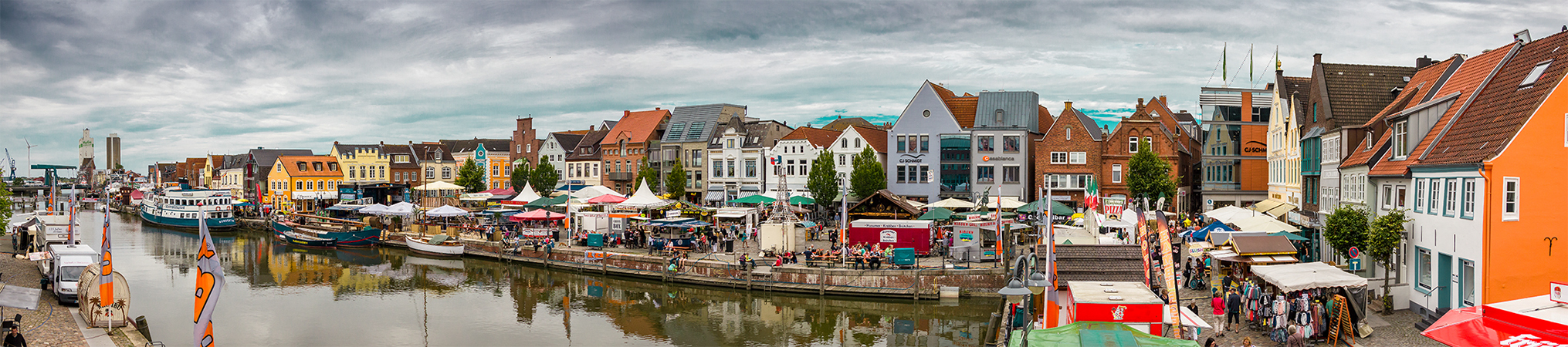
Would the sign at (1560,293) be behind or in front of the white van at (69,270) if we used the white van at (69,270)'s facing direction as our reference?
in front

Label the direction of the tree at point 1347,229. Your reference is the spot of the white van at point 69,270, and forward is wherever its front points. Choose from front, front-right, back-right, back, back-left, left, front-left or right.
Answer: front-left

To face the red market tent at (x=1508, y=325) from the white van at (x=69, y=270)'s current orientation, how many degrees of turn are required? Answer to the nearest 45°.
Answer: approximately 45° to its left

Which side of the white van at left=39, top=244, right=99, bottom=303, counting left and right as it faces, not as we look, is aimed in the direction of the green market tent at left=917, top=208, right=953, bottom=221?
left

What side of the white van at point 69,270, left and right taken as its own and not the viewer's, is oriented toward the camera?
front

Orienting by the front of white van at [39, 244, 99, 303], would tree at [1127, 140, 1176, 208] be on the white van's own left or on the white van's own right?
on the white van's own left

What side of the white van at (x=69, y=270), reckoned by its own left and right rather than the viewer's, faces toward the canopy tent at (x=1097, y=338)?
front

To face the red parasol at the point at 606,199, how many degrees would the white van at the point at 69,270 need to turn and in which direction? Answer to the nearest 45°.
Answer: approximately 90° to its left

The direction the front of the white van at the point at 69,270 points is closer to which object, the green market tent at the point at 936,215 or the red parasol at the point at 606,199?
the green market tent

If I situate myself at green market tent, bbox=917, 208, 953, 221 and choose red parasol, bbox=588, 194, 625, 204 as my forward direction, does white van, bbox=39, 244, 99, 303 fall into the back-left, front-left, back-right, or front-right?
front-left

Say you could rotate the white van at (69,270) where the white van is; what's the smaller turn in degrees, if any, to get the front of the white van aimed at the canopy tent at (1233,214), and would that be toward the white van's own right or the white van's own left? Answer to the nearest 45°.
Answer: approximately 45° to the white van's own left

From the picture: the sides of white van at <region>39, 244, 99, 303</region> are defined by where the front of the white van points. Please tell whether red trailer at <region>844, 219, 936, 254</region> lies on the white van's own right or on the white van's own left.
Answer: on the white van's own left

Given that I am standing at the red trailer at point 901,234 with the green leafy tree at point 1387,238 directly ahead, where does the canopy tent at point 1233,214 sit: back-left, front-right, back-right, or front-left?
front-left
